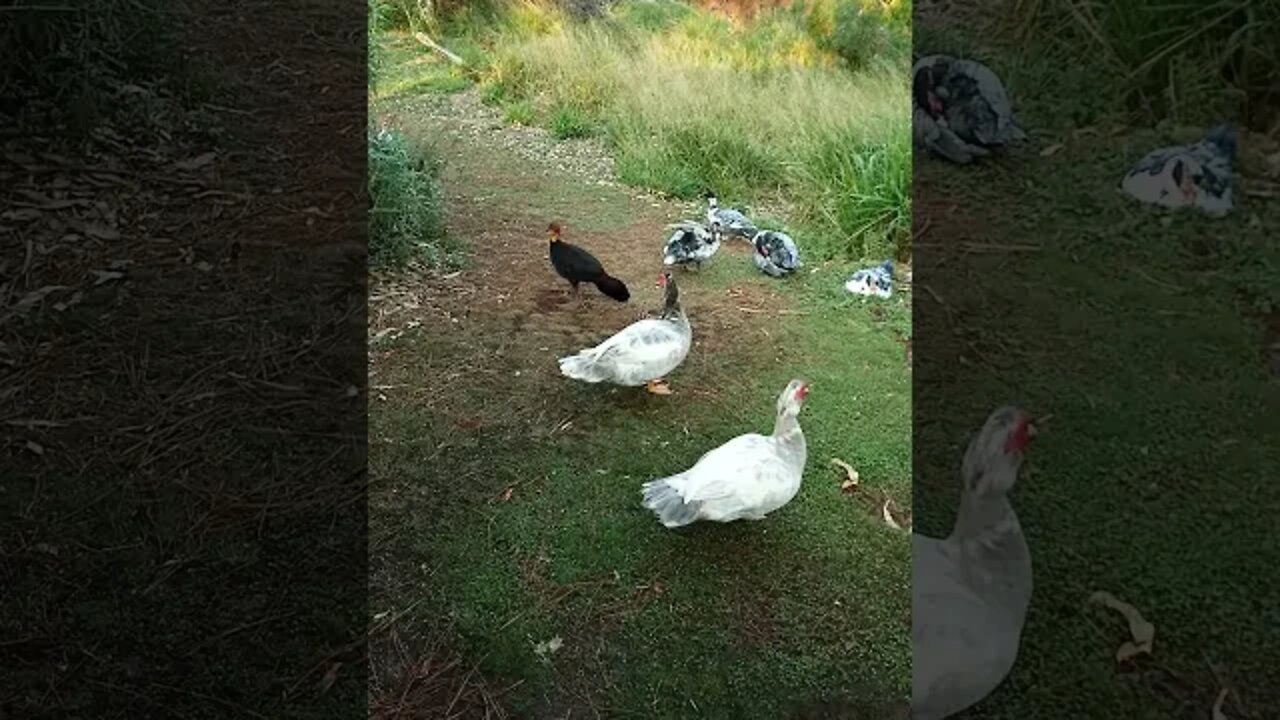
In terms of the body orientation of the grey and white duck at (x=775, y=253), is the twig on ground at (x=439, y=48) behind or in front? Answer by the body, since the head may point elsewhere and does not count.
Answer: in front

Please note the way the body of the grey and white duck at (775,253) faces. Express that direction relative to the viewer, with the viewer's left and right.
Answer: facing to the left of the viewer

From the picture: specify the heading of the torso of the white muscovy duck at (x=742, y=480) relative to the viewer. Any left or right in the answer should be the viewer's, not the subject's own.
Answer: facing to the right of the viewer

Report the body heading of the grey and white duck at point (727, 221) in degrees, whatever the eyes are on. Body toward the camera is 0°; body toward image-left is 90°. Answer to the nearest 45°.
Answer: approximately 90°
